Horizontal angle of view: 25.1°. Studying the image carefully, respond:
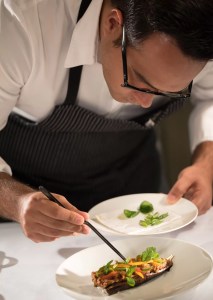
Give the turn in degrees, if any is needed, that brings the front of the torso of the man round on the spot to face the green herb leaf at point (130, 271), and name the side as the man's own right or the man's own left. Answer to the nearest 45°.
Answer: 0° — they already face it

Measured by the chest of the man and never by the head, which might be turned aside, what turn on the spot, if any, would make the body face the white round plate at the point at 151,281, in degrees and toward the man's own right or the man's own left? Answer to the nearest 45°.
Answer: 0° — they already face it

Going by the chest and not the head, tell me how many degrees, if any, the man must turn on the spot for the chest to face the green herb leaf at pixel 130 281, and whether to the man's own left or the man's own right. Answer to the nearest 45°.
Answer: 0° — they already face it

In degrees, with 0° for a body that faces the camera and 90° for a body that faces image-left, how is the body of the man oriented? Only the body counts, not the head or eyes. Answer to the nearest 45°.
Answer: approximately 315°
